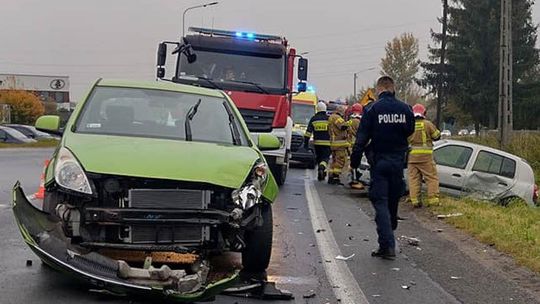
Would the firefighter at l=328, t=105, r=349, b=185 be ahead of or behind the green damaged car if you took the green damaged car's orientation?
behind

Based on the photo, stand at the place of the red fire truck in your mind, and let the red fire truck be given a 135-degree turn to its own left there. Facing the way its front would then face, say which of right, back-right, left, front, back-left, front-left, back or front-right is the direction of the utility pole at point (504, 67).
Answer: front

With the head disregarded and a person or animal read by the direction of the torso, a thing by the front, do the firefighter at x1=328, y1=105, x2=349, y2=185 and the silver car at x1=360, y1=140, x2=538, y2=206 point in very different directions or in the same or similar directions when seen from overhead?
very different directions

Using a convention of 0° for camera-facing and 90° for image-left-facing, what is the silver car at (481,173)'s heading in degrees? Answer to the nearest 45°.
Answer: approximately 90°
